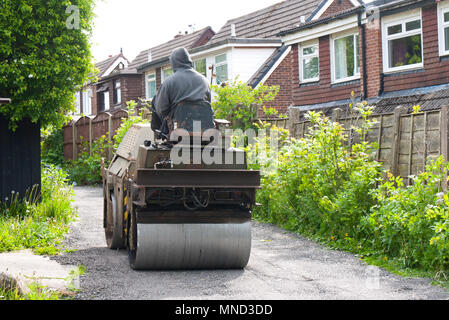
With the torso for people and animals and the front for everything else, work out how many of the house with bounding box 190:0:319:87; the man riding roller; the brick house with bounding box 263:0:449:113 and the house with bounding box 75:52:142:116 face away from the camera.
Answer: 1

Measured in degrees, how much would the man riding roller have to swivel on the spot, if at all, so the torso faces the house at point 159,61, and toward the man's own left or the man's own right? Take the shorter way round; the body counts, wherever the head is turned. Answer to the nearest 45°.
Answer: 0° — they already face it

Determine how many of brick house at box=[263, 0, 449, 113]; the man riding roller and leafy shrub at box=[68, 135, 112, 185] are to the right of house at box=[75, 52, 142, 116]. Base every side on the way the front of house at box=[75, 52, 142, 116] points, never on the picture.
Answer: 0

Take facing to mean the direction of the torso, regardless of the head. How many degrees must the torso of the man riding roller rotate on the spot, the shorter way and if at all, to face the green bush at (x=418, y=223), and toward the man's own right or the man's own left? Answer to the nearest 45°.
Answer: approximately 90° to the man's own right

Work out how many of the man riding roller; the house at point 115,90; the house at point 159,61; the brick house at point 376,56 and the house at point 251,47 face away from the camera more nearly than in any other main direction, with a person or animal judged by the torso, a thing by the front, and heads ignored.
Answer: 1

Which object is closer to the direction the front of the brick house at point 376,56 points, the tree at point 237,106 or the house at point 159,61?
the tree

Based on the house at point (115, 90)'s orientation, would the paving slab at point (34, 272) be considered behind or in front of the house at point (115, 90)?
in front

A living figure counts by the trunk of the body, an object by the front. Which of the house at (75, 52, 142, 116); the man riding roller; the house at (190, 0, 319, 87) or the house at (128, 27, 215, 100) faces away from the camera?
the man riding roller

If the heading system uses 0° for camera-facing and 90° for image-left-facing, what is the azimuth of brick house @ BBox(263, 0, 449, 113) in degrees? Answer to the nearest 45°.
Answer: approximately 45°

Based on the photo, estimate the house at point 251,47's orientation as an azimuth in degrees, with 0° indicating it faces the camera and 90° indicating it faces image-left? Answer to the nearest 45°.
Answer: approximately 45°

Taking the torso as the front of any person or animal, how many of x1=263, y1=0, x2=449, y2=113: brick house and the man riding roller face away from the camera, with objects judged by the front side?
1

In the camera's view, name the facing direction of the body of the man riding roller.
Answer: away from the camera

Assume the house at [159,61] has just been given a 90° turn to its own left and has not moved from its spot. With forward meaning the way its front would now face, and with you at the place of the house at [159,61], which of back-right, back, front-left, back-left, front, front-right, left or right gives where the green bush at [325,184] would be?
front-right

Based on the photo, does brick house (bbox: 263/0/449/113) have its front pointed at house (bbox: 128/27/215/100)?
no

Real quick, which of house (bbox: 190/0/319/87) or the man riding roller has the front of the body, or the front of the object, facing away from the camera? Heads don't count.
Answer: the man riding roller

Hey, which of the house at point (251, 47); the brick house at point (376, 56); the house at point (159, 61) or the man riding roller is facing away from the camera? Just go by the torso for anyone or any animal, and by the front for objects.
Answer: the man riding roller

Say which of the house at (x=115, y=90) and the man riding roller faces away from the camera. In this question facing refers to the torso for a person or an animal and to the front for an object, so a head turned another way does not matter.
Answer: the man riding roller

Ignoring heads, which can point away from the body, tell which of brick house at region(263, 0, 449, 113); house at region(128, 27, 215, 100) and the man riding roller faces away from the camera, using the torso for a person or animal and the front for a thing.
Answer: the man riding roller

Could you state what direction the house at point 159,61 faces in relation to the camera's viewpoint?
facing the viewer and to the left of the viewer

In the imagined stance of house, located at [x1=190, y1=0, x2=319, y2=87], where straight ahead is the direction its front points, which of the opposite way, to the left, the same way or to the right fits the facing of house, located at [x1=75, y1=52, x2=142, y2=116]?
the same way

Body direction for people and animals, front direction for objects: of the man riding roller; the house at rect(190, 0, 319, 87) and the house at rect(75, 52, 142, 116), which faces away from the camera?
the man riding roller
